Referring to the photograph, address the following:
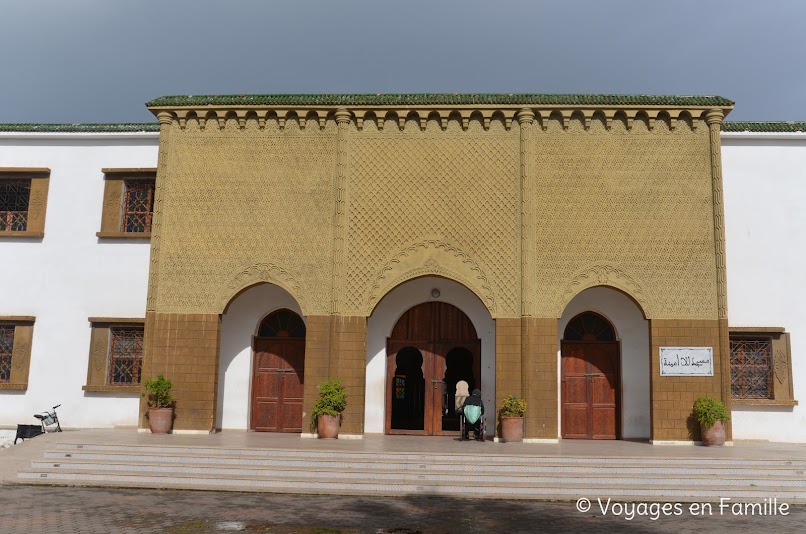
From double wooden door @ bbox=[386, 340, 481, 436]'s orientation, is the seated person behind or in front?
in front

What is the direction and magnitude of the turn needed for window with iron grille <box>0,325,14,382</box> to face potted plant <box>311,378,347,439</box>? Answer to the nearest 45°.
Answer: approximately 45° to its left

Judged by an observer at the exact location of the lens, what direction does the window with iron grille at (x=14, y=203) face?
facing the viewer

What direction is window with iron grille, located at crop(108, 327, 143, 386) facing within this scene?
toward the camera

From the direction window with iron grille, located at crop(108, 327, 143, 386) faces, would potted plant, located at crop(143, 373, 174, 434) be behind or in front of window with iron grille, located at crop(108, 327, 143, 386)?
in front

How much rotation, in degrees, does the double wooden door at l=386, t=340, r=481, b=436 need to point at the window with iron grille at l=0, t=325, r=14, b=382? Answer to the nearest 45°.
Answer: approximately 90° to its right

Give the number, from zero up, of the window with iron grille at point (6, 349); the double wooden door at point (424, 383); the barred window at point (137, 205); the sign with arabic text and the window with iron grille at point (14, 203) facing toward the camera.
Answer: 5

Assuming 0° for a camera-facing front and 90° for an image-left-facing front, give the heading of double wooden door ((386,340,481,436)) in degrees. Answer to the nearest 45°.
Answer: approximately 0°

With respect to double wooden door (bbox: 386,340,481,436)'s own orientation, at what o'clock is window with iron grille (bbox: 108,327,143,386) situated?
The window with iron grille is roughly at 3 o'clock from the double wooden door.

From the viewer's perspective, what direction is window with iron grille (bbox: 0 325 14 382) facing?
toward the camera

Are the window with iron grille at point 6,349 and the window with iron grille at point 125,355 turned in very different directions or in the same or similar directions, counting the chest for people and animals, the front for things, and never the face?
same or similar directions
